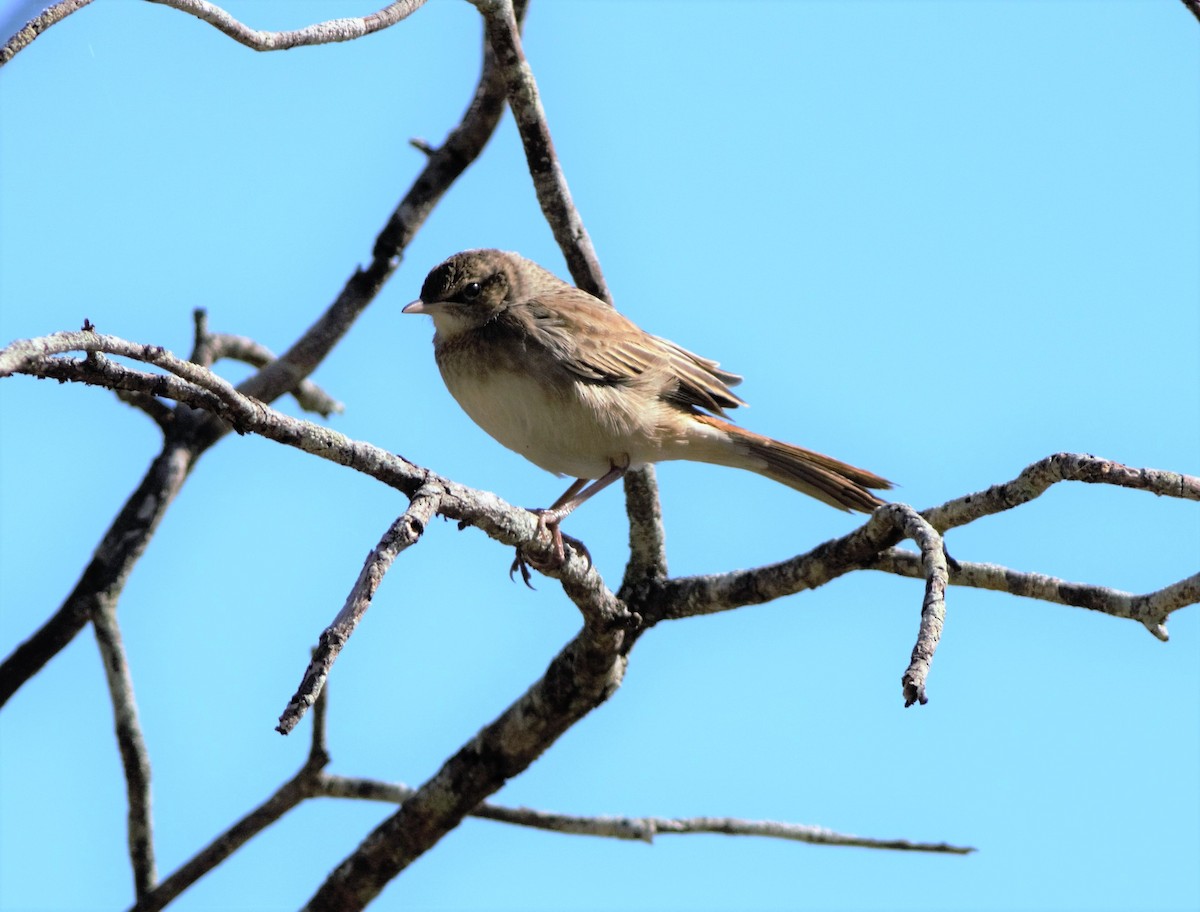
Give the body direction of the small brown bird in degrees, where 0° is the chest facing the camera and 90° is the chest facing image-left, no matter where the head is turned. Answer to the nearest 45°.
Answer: approximately 90°
